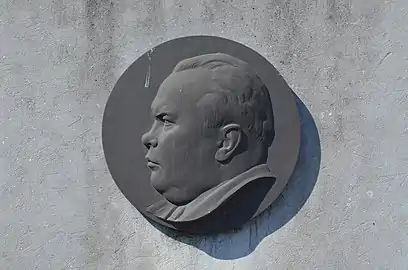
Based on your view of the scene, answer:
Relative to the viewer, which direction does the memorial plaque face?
toward the camera
